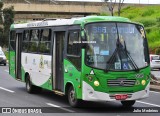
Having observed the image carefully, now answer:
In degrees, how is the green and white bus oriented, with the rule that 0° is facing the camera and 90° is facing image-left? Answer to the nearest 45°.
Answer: approximately 315°
